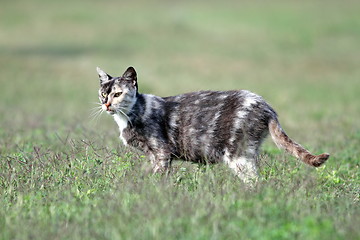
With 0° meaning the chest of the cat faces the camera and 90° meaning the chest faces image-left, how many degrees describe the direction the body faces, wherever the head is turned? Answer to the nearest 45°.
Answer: approximately 90°
